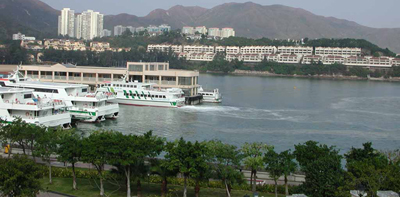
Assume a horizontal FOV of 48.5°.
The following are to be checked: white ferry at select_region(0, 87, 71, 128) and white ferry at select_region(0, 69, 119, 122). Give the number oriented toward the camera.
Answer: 0
